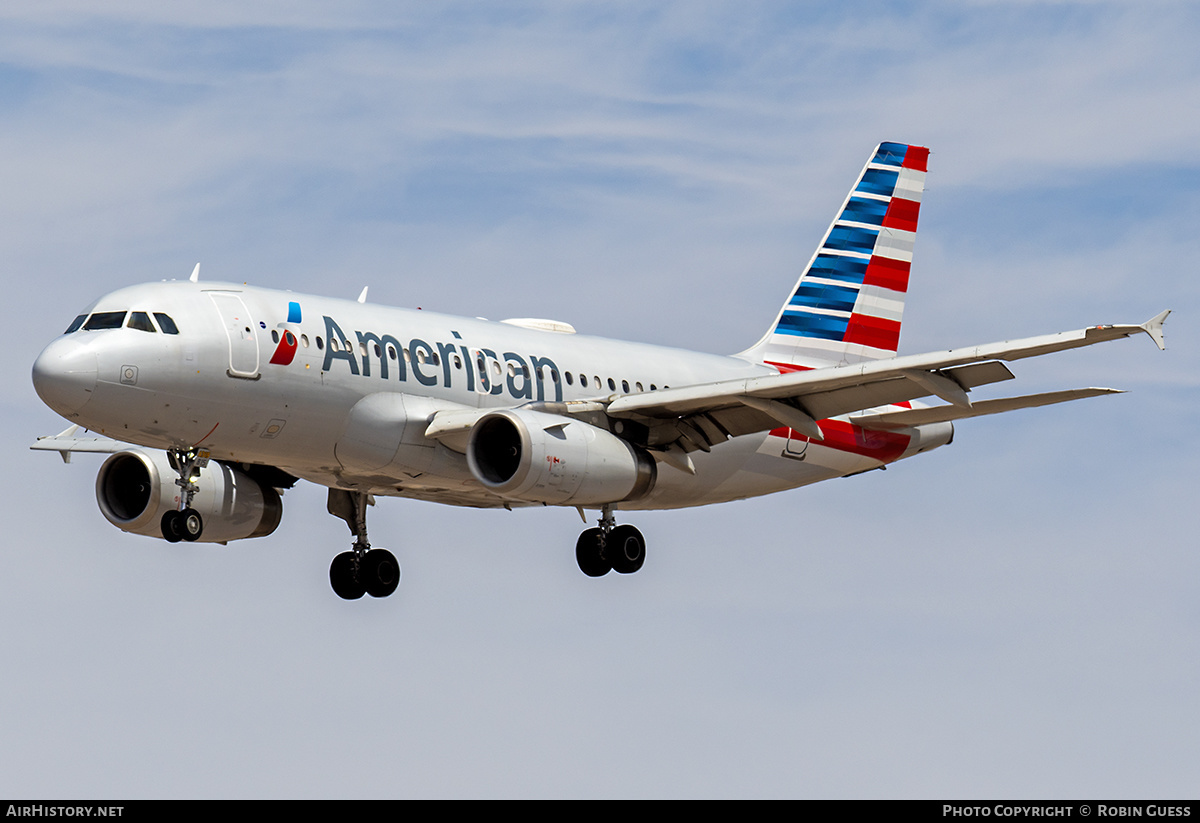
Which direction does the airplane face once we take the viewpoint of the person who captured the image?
facing the viewer and to the left of the viewer
